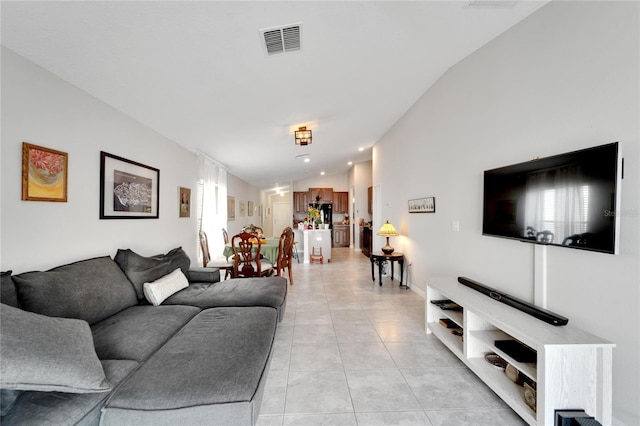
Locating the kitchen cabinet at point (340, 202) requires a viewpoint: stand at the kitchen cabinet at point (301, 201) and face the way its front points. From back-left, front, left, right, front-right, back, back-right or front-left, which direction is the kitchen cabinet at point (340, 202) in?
left

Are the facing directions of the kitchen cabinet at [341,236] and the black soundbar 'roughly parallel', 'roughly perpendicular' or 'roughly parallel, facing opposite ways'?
roughly perpendicular

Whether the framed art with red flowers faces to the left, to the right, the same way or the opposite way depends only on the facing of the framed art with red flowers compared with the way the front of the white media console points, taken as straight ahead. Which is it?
the opposite way

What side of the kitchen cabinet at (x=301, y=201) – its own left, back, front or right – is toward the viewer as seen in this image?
front

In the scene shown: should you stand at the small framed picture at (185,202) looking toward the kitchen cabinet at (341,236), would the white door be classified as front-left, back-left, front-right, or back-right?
front-left

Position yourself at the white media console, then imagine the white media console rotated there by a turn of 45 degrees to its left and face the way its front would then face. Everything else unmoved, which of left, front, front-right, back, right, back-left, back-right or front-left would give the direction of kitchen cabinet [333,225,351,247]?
back-right

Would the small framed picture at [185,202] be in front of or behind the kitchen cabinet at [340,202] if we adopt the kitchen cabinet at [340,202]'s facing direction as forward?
in front

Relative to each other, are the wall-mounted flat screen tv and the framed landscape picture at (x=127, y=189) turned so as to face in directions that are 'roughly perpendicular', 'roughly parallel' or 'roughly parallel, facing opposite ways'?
roughly parallel, facing opposite ways

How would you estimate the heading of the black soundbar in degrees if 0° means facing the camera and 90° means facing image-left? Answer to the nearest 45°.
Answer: approximately 45°

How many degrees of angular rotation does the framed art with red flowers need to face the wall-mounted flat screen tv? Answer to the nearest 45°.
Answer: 0° — it already faces it

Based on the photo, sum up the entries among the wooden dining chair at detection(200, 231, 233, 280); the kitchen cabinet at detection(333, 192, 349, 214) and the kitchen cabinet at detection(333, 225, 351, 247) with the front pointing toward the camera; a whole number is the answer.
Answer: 2

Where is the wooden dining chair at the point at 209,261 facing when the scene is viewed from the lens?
facing to the right of the viewer

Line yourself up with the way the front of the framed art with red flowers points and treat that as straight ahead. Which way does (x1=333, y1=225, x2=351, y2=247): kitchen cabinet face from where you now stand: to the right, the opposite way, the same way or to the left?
to the right

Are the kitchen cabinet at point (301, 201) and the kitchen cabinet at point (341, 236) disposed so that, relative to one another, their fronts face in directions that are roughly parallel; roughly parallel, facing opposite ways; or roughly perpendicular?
roughly parallel

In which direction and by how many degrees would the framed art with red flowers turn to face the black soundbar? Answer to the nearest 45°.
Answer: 0° — it already faces it

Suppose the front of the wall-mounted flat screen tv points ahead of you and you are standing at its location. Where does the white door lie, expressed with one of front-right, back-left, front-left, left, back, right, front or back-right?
right

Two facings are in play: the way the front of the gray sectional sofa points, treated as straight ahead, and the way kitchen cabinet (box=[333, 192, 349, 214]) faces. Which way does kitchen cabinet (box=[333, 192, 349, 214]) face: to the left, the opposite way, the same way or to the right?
to the right

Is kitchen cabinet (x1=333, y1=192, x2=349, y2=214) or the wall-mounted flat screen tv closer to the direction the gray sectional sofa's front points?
the wall-mounted flat screen tv

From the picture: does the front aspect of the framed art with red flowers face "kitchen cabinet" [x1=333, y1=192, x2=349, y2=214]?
no

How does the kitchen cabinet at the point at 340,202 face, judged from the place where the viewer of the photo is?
facing the viewer
